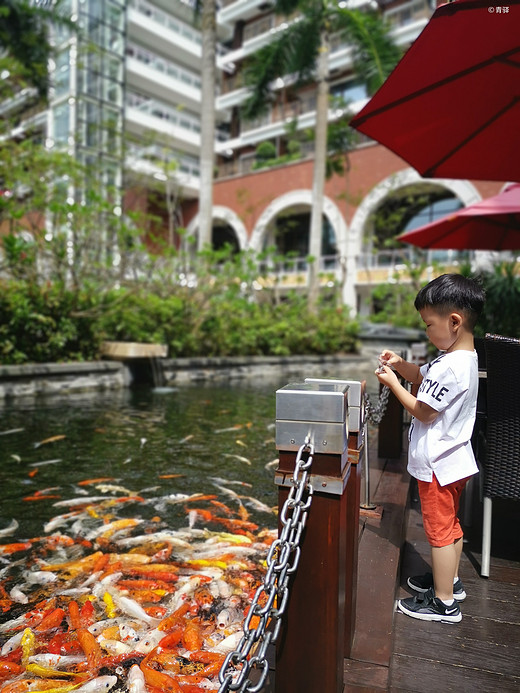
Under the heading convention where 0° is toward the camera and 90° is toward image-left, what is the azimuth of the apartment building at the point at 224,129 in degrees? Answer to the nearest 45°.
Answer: approximately 45°

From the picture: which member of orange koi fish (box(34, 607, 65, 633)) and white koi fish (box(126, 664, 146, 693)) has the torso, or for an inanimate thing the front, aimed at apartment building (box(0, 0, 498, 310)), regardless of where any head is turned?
the white koi fish

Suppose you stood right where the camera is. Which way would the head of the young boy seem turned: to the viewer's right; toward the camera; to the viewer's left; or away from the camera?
to the viewer's left

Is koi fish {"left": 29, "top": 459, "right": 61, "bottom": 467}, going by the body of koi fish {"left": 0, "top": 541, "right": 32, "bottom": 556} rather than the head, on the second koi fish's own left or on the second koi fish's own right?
on the second koi fish's own left

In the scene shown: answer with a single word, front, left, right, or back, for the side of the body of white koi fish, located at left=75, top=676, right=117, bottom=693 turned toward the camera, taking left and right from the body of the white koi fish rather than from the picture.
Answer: right
